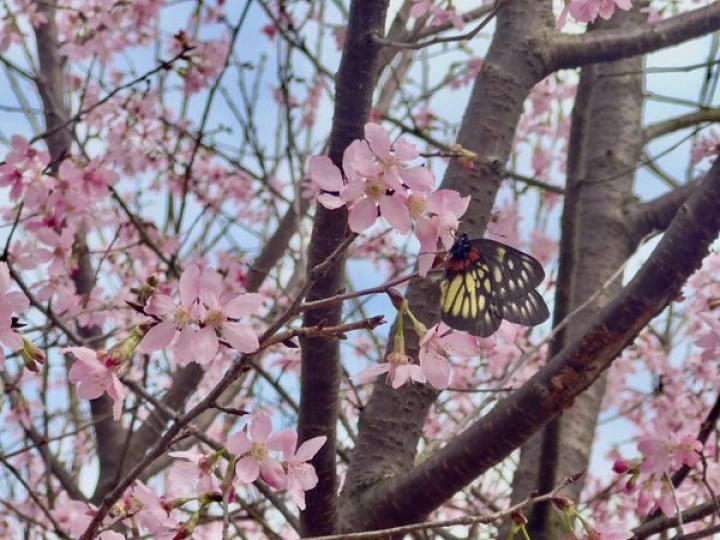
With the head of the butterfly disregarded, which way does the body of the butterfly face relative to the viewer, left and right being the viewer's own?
facing to the left of the viewer

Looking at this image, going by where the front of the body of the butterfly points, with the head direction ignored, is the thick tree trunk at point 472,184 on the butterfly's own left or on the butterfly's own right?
on the butterfly's own right
